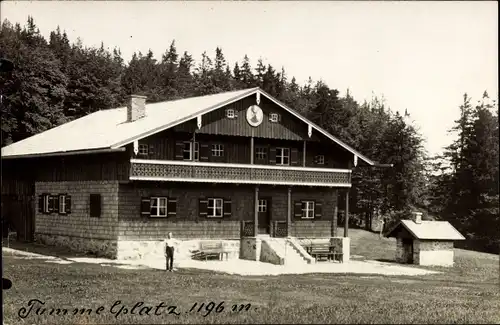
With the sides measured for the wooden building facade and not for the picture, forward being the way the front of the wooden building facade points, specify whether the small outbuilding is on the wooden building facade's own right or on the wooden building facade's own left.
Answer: on the wooden building facade's own left

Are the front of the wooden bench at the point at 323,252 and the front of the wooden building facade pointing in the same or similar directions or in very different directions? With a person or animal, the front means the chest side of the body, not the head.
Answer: same or similar directions

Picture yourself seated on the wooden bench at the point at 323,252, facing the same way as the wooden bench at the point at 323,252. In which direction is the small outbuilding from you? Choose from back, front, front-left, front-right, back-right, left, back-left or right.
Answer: front-left

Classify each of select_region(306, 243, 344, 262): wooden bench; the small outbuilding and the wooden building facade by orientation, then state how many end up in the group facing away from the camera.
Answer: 0

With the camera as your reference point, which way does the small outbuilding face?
facing the viewer and to the left of the viewer

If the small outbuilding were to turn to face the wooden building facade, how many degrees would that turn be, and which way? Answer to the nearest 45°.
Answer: approximately 45° to its right

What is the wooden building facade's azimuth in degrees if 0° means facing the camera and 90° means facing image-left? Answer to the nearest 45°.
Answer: approximately 315°

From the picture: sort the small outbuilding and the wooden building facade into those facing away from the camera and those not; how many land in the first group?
0

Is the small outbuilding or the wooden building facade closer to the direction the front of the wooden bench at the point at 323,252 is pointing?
the small outbuilding

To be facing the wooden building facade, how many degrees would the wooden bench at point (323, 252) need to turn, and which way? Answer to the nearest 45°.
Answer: approximately 135° to its right
